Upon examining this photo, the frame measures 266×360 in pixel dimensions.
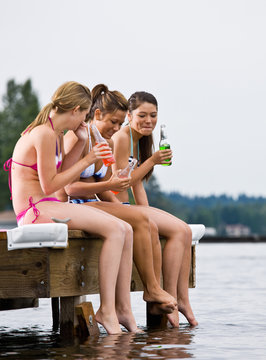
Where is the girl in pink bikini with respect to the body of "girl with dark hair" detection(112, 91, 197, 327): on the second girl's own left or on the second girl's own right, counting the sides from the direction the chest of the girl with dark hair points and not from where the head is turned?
on the second girl's own right

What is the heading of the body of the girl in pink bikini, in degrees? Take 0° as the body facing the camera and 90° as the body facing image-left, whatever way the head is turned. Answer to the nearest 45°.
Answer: approximately 270°

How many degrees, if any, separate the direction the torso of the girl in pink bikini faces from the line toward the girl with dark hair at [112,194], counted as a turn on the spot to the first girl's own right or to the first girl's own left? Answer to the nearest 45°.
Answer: approximately 45° to the first girl's own left

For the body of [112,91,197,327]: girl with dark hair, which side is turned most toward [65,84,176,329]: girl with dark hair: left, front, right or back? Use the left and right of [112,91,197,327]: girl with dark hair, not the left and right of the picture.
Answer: right

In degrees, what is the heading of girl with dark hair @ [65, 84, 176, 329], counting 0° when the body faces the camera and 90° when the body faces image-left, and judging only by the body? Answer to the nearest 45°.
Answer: approximately 315°

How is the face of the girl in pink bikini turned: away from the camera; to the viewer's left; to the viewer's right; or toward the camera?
to the viewer's right
